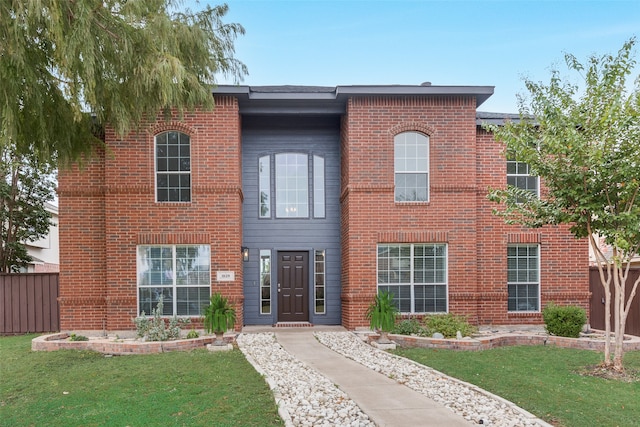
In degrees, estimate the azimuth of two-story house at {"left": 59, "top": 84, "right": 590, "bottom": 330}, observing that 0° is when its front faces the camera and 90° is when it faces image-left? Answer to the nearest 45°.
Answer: approximately 0°

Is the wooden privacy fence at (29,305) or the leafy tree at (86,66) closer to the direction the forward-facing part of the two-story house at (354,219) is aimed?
the leafy tree

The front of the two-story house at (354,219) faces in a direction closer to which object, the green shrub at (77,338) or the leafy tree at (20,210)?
the green shrub

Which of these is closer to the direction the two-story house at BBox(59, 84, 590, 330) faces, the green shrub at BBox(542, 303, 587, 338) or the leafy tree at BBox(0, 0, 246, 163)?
the leafy tree

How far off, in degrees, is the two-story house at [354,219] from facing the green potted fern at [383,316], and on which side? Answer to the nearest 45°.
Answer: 0° — it already faces it

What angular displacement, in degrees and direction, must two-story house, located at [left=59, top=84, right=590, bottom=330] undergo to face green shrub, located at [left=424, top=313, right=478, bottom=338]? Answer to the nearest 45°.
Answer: approximately 45° to its left

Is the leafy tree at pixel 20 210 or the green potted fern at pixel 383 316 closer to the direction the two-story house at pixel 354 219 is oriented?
the green potted fern
